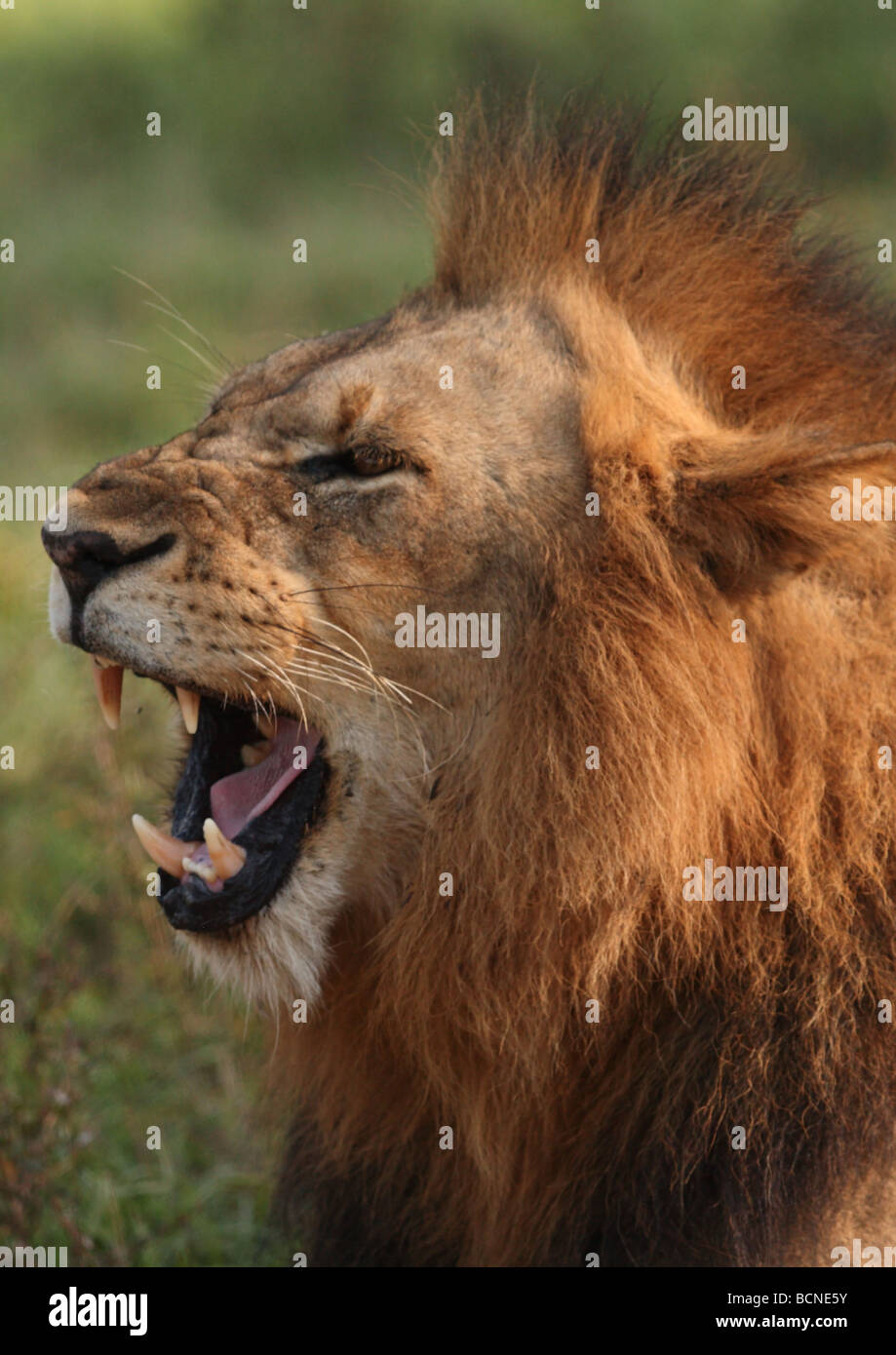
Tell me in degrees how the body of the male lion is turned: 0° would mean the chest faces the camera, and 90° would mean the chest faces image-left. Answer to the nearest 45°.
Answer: approximately 90°
